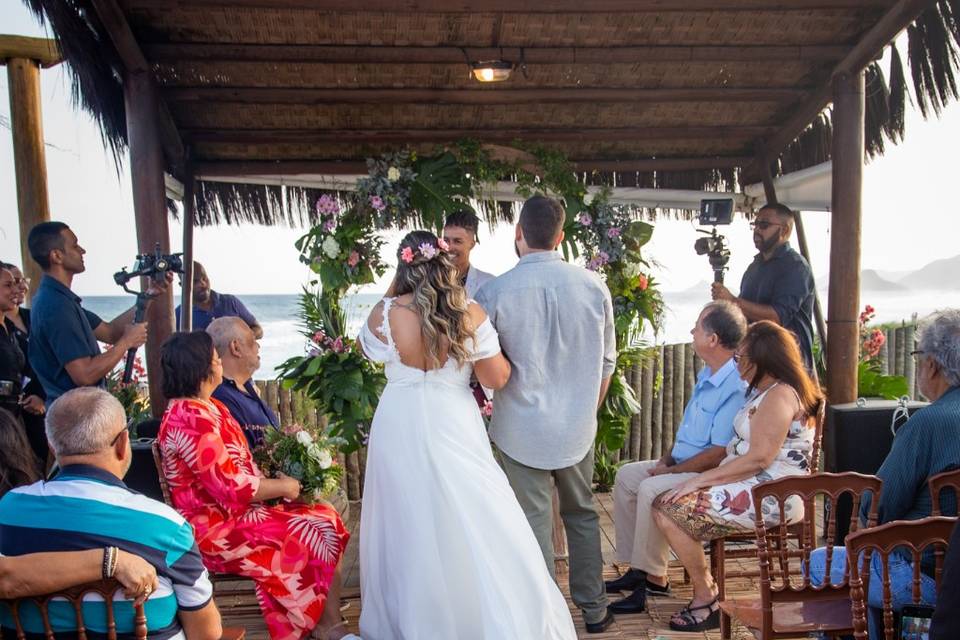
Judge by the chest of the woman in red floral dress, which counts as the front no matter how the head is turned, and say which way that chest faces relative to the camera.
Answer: to the viewer's right

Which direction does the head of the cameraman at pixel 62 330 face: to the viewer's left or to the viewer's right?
to the viewer's right

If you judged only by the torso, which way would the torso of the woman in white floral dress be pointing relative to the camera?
to the viewer's left

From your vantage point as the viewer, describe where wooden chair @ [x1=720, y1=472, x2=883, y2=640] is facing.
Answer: facing away from the viewer and to the left of the viewer

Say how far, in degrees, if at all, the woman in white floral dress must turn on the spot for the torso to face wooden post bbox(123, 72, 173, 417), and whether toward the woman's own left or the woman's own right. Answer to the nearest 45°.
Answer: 0° — they already face it

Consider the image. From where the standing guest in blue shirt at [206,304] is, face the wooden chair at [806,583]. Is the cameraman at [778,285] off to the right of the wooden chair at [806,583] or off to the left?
left

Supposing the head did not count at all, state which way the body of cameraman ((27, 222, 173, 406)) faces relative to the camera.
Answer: to the viewer's right

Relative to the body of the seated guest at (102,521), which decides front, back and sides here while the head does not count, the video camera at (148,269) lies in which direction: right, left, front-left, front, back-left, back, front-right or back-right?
front-left

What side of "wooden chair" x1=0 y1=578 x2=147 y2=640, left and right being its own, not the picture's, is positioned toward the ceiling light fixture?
front

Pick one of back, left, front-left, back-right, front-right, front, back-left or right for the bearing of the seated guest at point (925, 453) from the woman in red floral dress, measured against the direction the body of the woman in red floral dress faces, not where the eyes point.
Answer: front-right

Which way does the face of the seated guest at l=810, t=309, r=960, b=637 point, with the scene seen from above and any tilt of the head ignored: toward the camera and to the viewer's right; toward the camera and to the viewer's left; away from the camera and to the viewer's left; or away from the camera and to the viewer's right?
away from the camera and to the viewer's left

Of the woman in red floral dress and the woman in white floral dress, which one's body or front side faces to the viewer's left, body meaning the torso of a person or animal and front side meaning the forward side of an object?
the woman in white floral dress

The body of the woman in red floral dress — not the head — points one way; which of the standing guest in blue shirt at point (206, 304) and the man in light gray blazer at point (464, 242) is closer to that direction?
the man in light gray blazer

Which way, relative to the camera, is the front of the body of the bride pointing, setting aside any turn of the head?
away from the camera
